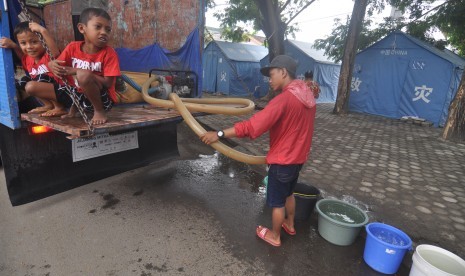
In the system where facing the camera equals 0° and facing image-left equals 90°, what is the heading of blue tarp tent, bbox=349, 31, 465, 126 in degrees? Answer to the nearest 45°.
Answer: approximately 45°

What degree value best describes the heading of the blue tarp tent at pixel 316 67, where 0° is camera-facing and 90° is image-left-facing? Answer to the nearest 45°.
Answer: approximately 45°

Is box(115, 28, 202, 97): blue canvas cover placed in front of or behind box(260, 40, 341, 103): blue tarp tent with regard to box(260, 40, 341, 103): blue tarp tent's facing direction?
in front

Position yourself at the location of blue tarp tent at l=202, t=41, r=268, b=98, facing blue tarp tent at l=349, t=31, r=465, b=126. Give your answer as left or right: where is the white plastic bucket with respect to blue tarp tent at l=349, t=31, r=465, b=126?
right

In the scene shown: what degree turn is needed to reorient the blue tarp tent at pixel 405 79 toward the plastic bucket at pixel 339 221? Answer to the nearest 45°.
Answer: approximately 45° to its left

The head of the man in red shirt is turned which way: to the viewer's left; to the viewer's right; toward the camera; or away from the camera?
to the viewer's left

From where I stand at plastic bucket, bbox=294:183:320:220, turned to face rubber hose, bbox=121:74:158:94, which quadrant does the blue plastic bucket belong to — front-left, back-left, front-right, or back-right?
back-left

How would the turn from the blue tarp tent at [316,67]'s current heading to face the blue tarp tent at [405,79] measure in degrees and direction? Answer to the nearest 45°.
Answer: approximately 90° to its left

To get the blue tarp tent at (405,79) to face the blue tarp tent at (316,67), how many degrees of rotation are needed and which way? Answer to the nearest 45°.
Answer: approximately 90° to its right
